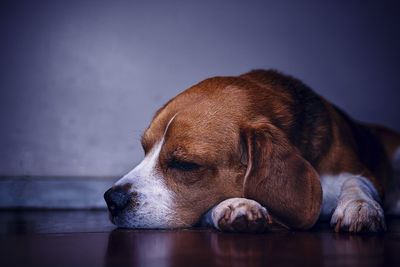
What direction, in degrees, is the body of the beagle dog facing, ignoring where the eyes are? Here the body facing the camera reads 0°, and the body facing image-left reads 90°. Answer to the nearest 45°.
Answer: approximately 45°
